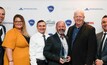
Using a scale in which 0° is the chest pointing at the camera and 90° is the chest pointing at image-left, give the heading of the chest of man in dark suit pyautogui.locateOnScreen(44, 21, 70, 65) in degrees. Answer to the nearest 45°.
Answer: approximately 315°

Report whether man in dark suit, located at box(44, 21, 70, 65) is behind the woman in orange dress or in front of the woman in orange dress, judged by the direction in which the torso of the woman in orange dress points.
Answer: in front

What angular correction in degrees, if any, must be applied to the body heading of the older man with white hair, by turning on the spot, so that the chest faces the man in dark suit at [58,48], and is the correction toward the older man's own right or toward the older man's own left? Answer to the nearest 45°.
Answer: approximately 45° to the older man's own right

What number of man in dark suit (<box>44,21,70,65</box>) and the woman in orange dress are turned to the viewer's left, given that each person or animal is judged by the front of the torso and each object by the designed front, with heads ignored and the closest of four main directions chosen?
0

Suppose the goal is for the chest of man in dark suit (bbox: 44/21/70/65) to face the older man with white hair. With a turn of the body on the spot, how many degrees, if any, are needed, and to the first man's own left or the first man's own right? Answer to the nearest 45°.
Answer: approximately 45° to the first man's own left

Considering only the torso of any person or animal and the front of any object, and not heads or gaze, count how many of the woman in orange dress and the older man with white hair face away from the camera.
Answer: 0

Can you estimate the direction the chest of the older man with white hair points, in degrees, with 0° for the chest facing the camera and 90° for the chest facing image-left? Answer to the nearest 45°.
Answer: approximately 45°

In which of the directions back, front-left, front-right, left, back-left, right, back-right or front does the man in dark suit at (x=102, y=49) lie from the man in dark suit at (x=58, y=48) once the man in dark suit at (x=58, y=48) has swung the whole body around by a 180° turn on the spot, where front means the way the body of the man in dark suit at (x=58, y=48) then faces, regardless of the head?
back-right

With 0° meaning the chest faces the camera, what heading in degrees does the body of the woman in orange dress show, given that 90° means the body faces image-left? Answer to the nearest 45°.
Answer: approximately 315°
